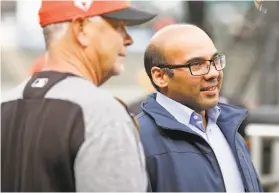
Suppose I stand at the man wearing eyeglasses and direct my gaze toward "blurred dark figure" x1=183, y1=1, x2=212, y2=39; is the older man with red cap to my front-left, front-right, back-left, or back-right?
back-left

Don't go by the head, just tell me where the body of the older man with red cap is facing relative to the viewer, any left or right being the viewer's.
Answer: facing away from the viewer and to the right of the viewer

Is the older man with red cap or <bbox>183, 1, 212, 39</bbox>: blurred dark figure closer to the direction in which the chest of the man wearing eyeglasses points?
the older man with red cap

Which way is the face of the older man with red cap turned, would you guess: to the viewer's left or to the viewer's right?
to the viewer's right

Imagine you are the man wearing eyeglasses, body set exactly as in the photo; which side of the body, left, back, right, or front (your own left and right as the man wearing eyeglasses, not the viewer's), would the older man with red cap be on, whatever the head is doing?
right

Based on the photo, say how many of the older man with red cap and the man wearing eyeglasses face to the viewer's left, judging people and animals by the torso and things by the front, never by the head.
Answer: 0

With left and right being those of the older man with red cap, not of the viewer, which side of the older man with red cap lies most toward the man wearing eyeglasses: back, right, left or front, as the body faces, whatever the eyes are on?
front

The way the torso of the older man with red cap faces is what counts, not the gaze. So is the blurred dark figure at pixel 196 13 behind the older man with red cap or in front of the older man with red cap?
in front
